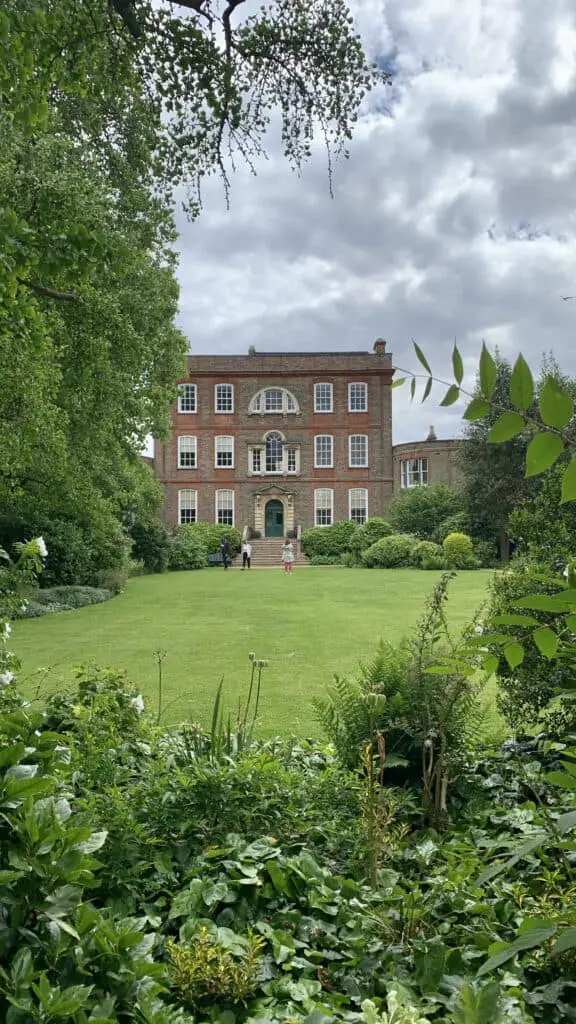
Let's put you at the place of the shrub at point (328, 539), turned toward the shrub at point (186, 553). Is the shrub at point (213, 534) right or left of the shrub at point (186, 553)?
right

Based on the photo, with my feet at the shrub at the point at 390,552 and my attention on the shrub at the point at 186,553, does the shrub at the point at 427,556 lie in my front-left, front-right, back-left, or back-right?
back-left

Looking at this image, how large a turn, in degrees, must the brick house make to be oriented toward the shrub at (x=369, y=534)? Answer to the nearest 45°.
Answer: approximately 45° to its left

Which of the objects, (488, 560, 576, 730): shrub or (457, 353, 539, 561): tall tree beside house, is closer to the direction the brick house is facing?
the shrub

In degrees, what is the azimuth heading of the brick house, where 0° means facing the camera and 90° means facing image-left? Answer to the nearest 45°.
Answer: approximately 0°

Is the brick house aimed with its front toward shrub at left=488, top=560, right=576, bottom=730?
yes

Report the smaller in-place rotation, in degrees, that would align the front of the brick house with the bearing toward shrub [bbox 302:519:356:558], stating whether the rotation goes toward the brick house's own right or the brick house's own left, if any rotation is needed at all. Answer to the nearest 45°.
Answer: approximately 45° to the brick house's own left
